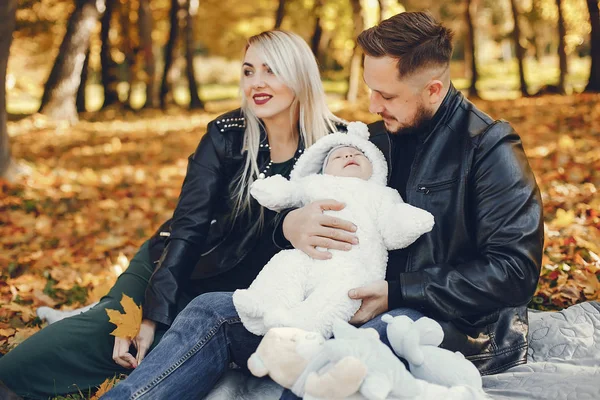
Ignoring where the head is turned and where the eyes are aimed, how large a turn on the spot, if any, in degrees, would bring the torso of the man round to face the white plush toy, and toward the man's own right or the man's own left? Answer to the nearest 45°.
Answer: approximately 45° to the man's own left

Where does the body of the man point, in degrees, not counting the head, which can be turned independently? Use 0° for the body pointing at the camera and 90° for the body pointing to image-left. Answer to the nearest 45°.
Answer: approximately 45°

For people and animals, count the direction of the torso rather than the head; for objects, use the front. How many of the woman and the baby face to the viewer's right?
0

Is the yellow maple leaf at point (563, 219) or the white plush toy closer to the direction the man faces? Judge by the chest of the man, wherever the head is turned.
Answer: the white plush toy

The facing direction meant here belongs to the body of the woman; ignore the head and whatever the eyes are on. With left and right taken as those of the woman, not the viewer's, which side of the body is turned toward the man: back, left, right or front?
left

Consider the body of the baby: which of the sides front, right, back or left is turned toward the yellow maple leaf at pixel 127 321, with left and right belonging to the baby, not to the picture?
right

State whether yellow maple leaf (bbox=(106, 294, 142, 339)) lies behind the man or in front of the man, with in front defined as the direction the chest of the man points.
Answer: in front

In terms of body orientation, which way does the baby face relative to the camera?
toward the camera

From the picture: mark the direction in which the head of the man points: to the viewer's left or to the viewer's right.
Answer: to the viewer's left

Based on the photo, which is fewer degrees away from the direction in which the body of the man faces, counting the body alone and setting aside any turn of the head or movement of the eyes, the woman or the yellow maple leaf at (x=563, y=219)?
the woman

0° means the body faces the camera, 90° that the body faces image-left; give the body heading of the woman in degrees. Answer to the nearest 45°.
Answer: approximately 45°

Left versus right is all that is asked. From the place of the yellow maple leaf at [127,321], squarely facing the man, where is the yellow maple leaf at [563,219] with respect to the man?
left

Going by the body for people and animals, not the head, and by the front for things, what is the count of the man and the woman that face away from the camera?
0
